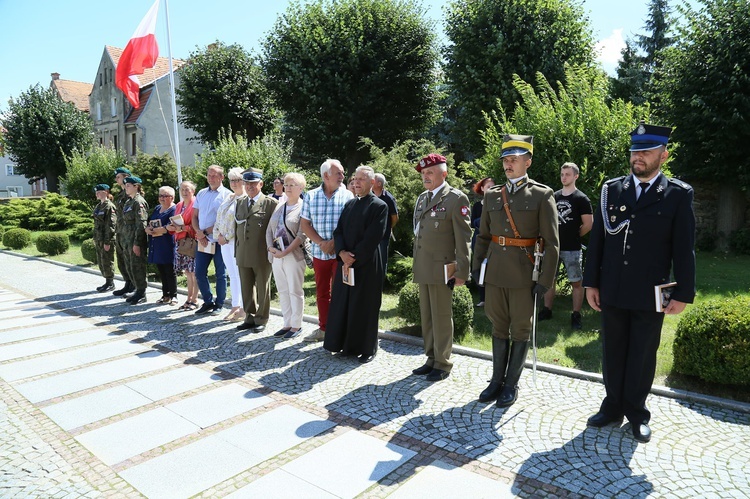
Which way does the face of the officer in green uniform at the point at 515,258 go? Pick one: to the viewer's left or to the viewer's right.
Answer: to the viewer's left

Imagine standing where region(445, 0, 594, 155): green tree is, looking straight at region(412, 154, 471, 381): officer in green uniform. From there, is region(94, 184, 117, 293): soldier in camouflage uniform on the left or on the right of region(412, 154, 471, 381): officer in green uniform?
right

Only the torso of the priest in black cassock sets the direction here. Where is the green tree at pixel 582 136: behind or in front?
behind

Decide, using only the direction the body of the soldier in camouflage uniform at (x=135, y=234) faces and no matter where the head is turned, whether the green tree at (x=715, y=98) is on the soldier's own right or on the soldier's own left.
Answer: on the soldier's own left

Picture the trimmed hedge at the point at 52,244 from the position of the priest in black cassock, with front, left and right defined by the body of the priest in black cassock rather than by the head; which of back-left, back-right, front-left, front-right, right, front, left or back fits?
right

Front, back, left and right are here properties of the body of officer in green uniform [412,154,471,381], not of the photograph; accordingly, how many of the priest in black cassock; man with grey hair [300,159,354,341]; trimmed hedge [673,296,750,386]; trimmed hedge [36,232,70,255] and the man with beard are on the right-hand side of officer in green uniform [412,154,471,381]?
3

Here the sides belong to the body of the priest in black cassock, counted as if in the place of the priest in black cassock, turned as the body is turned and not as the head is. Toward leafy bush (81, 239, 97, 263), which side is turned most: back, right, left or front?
right

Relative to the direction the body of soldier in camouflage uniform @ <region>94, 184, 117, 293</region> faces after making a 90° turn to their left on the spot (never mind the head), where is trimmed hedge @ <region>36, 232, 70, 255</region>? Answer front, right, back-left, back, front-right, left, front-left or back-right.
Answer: back-left

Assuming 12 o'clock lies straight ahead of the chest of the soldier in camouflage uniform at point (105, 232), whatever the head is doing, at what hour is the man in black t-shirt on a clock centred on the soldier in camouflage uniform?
The man in black t-shirt is roughly at 9 o'clock from the soldier in camouflage uniform.

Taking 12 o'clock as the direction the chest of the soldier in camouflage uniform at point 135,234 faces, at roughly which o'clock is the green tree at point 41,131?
The green tree is roughly at 4 o'clock from the soldier in camouflage uniform.

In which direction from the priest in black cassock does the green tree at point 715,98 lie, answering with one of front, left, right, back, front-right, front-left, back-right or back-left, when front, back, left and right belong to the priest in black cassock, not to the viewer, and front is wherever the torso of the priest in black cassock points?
back

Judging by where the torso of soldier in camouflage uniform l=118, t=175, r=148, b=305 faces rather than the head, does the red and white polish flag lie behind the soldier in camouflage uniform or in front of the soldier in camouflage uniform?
behind

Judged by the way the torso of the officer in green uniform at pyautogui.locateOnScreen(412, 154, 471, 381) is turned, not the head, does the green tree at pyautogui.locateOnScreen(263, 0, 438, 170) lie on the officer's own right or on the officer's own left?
on the officer's own right
